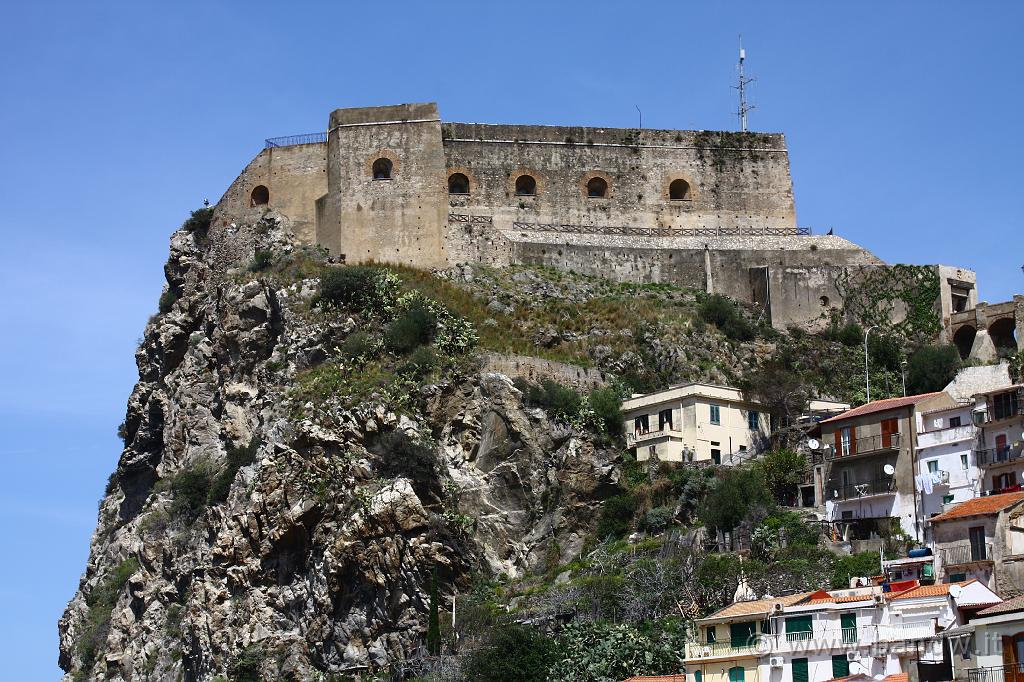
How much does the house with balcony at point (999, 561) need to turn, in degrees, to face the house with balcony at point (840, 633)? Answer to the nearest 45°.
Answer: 0° — it already faces it

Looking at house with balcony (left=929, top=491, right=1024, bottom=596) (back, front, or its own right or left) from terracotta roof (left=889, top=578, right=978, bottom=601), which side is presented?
front

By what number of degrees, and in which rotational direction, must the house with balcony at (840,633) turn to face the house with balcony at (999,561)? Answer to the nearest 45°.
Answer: approximately 135° to its left

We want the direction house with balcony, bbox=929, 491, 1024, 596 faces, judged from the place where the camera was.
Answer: facing the viewer and to the left of the viewer

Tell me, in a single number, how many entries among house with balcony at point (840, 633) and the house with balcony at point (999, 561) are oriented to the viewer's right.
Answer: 0

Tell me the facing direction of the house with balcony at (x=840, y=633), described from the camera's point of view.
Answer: facing the viewer
